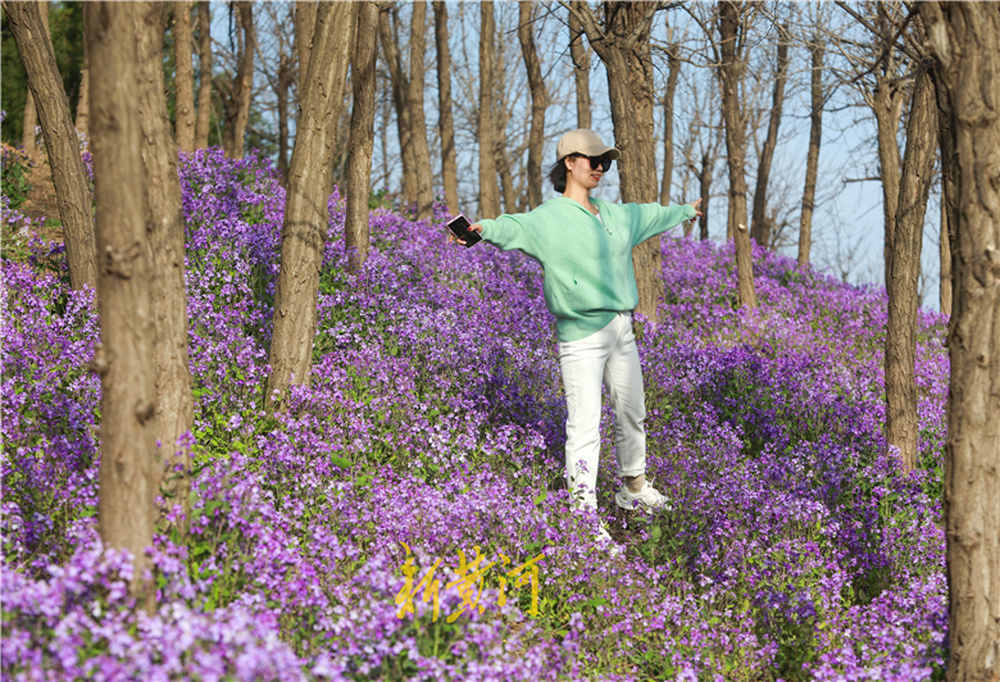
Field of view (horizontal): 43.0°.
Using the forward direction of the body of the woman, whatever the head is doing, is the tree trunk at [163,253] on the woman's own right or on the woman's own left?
on the woman's own right

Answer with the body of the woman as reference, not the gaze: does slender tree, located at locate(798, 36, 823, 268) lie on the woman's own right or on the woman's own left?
on the woman's own left

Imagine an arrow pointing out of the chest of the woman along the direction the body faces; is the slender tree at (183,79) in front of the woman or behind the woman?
behind

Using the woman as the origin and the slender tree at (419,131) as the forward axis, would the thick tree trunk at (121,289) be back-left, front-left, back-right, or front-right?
back-left

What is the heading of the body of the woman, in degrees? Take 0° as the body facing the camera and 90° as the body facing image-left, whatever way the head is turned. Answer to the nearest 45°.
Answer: approximately 315°

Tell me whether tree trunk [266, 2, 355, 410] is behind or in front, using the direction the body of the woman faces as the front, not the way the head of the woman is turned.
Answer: behind

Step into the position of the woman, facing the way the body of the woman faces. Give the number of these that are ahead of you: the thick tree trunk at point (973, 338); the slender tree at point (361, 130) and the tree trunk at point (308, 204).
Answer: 1

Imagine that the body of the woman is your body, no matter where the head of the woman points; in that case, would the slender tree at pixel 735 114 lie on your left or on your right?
on your left

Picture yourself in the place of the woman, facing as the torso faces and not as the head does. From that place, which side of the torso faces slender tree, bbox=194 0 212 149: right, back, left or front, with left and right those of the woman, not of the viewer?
back

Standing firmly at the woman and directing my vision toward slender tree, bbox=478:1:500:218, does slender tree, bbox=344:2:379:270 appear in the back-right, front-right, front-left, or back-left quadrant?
front-left

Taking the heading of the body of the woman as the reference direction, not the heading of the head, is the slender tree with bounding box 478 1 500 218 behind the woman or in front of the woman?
behind

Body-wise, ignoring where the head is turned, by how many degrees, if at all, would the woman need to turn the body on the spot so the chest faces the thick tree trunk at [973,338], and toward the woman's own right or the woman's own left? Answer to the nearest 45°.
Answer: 0° — they already face it
